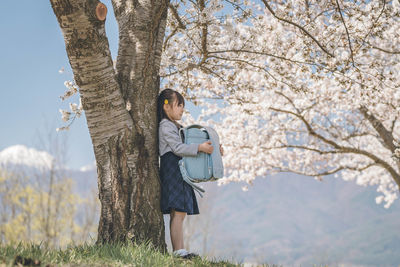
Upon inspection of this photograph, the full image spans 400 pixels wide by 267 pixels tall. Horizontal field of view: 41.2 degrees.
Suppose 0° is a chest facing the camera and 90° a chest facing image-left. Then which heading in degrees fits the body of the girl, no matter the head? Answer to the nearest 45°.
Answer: approximately 270°
